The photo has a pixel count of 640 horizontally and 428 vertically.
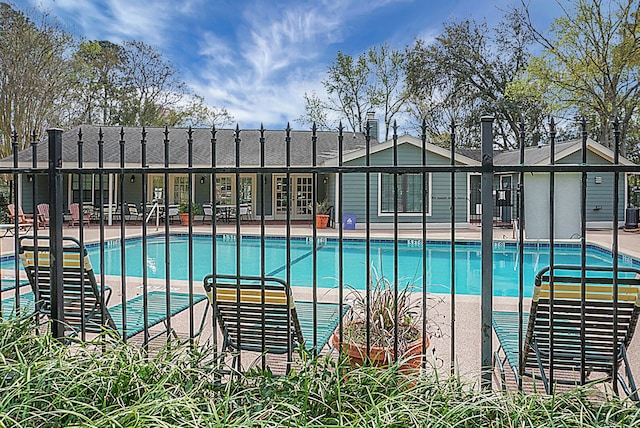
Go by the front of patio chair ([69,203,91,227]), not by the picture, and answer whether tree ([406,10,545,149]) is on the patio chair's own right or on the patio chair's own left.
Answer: on the patio chair's own left

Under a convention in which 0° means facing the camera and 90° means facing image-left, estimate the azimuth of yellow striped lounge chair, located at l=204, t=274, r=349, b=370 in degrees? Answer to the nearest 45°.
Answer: approximately 225°

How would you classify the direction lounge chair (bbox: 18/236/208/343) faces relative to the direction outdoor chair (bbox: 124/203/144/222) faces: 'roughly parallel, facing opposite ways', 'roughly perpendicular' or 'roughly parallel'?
roughly perpendicular

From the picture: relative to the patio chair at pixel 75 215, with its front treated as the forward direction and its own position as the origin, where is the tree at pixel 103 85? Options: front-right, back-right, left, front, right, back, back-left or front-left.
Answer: back-left

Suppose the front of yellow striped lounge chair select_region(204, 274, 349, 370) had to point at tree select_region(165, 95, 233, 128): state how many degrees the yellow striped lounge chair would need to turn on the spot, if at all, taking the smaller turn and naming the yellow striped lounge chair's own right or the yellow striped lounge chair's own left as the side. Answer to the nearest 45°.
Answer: approximately 45° to the yellow striped lounge chair's own left

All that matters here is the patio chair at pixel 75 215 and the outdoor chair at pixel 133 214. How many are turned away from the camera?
0

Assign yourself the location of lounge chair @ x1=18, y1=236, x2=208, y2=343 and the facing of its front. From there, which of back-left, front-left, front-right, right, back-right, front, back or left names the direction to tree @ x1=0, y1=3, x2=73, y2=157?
front-left

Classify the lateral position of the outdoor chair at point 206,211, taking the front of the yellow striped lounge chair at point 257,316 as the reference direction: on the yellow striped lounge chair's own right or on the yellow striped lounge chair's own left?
on the yellow striped lounge chair's own left

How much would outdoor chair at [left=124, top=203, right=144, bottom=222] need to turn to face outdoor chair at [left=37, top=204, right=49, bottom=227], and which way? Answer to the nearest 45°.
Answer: approximately 90° to its right

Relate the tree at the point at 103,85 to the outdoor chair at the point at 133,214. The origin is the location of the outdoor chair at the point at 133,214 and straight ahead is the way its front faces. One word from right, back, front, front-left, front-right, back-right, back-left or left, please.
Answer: back-left

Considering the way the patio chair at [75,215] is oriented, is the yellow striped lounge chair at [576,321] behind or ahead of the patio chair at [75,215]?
ahead

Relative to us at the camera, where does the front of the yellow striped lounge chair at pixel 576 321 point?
facing away from the viewer and to the left of the viewer

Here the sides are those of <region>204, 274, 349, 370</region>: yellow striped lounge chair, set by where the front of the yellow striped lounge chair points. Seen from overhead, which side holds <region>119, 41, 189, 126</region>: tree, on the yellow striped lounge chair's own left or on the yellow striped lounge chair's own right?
on the yellow striped lounge chair's own left

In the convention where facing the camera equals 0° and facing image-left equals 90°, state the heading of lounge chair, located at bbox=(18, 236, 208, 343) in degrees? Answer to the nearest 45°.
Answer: approximately 225°
